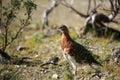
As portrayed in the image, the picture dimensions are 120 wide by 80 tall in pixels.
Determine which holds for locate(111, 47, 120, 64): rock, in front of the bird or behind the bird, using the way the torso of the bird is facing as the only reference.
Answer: behind

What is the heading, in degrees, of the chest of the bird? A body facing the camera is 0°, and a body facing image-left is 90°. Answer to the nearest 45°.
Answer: approximately 90°
